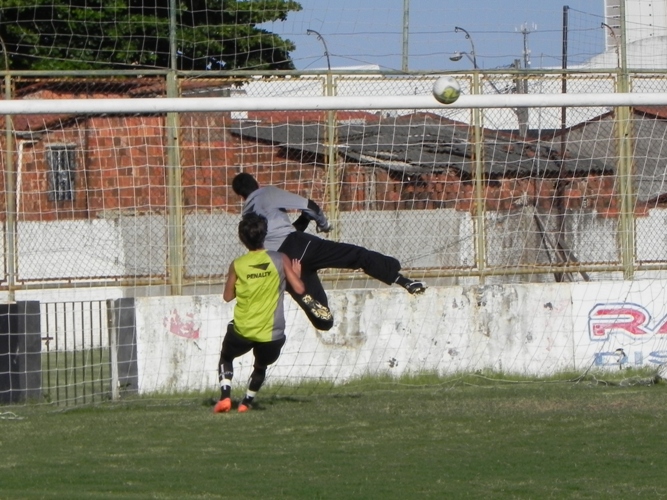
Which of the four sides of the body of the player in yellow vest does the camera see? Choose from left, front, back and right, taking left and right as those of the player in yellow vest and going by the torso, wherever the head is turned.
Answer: back

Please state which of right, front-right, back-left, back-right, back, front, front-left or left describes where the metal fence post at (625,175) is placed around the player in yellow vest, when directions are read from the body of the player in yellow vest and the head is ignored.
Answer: front-right

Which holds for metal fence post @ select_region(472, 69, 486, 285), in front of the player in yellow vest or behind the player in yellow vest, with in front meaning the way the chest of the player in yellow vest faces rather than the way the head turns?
in front

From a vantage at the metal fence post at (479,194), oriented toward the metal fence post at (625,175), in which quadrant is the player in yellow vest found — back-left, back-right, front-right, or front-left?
back-right

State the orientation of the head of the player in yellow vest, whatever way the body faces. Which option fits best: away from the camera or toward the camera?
away from the camera
